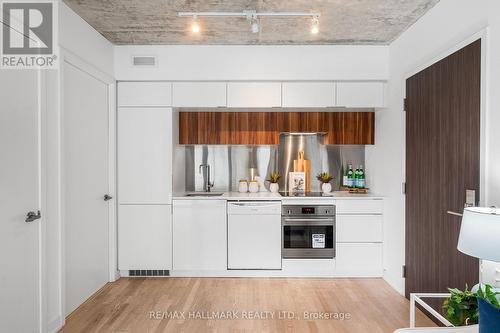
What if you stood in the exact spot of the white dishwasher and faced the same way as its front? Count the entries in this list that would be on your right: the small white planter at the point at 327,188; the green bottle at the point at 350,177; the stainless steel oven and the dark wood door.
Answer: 0

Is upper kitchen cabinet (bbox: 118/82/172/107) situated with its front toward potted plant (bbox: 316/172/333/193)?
no

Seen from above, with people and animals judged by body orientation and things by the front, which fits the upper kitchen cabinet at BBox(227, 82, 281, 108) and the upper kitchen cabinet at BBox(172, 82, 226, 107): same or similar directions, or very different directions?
same or similar directions

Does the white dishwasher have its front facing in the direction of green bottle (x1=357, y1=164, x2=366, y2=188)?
no

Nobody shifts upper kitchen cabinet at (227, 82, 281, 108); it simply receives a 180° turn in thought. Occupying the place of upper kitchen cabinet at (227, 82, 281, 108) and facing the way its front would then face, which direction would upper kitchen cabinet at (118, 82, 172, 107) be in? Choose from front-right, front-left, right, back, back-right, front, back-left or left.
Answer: left

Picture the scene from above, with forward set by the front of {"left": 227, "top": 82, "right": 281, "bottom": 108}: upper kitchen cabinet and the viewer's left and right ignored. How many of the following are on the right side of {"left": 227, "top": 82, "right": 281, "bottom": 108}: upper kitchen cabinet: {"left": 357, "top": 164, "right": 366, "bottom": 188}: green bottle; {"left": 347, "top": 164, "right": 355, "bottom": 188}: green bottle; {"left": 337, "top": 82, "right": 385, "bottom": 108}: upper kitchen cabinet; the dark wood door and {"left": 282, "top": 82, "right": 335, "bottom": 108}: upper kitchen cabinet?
0

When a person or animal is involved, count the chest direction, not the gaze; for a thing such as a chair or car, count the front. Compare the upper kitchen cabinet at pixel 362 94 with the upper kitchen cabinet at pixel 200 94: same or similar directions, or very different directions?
same or similar directions

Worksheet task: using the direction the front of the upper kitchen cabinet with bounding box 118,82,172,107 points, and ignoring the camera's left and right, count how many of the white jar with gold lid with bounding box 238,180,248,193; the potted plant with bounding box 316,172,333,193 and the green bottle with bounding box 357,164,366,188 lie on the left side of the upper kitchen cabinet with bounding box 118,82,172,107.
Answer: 3

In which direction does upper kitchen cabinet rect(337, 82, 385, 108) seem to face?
toward the camera

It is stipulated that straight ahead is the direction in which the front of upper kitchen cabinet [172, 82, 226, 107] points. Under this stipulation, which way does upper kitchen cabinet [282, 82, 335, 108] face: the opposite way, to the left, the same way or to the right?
the same way

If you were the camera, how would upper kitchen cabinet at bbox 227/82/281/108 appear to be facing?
facing the viewer

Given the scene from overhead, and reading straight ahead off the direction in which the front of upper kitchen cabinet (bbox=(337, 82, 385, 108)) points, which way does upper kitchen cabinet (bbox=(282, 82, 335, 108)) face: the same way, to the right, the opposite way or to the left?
the same way

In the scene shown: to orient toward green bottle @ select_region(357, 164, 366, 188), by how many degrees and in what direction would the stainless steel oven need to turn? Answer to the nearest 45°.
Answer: approximately 135° to its left

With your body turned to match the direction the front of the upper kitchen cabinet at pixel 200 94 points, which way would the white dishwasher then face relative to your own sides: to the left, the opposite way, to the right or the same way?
the same way

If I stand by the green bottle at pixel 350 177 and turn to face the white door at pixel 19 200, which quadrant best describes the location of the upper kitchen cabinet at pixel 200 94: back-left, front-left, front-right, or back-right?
front-right
